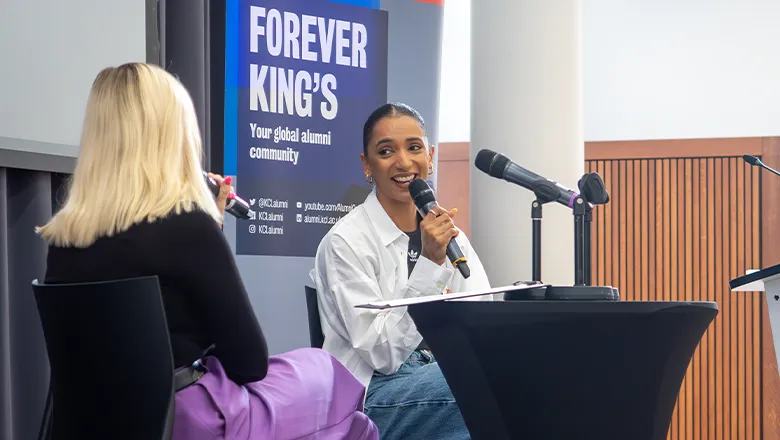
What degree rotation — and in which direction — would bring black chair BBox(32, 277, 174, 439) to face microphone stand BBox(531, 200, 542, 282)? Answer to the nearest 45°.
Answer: approximately 45° to its right

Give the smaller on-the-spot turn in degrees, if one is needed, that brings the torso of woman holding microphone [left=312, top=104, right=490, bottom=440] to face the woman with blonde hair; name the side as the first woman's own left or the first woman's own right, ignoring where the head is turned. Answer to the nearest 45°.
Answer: approximately 90° to the first woman's own right

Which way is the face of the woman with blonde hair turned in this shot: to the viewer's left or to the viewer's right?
to the viewer's right

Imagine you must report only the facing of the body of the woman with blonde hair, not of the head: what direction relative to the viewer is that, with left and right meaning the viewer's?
facing away from the viewer and to the right of the viewer

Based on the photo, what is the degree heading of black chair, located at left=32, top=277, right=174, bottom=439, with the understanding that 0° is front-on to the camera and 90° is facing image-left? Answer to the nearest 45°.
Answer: approximately 225°

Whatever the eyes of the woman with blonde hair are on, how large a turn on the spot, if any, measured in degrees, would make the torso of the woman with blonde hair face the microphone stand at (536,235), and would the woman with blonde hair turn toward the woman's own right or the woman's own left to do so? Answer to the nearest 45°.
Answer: approximately 45° to the woman's own right
